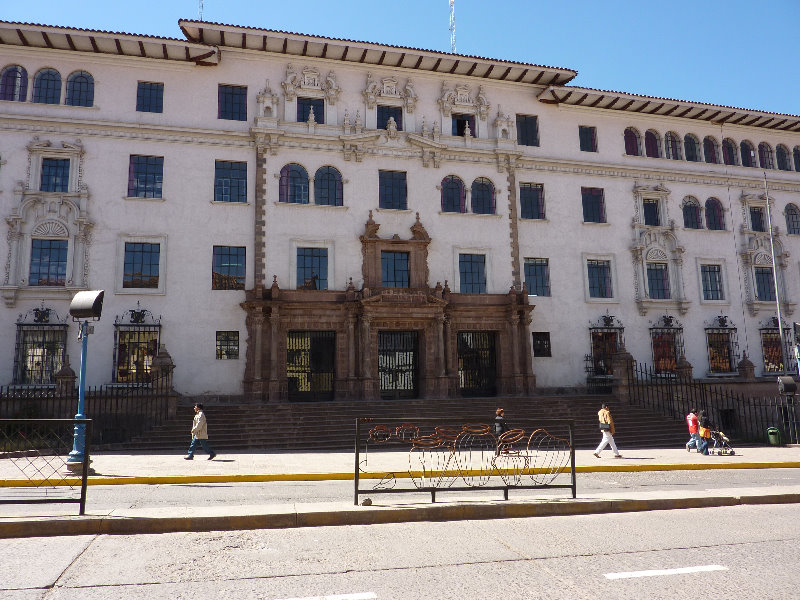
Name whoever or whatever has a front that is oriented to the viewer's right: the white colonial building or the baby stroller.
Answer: the baby stroller

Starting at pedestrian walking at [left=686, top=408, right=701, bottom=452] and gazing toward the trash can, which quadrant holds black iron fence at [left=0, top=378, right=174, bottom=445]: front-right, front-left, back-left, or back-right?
back-left

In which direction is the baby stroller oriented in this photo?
to the viewer's right

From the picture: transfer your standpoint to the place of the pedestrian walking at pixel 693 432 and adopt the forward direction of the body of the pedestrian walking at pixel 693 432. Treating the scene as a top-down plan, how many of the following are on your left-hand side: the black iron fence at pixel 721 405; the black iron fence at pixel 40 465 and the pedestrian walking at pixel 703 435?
1

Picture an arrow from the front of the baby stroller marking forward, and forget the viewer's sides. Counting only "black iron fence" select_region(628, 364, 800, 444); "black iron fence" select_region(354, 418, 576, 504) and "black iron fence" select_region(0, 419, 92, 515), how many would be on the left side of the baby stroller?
1

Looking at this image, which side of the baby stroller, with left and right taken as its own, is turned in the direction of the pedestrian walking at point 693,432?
back

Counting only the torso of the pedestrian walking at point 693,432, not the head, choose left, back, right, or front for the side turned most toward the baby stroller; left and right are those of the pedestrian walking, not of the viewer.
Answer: front

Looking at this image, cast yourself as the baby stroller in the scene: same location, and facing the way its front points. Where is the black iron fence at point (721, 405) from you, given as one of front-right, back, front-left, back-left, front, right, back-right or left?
left

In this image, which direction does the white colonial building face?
toward the camera

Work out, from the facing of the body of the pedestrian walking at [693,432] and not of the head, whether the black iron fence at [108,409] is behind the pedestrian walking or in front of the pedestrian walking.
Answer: behind

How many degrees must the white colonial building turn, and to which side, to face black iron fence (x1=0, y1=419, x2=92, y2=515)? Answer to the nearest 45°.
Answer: approximately 45° to its right

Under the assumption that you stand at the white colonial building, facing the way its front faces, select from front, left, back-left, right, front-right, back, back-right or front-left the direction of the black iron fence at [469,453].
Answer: front

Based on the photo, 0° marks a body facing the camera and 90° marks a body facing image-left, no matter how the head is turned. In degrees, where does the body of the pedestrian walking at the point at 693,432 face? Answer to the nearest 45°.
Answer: approximately 270°

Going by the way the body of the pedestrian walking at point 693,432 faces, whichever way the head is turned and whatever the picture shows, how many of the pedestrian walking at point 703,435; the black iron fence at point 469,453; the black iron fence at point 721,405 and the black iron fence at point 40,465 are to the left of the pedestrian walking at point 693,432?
1

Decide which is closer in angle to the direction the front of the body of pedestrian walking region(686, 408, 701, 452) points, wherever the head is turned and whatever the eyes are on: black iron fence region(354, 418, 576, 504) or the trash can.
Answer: the trash can
